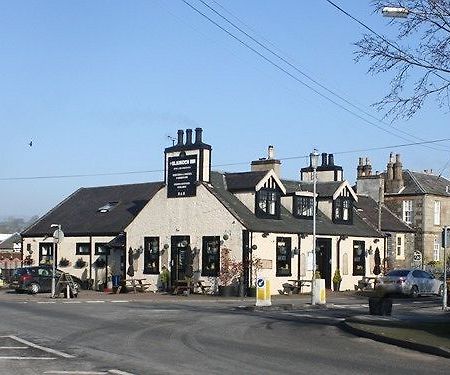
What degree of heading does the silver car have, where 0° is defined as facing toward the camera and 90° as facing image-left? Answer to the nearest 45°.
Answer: approximately 225°

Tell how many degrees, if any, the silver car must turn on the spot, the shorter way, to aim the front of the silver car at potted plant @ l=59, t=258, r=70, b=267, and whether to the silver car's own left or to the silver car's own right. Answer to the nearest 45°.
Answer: approximately 135° to the silver car's own left

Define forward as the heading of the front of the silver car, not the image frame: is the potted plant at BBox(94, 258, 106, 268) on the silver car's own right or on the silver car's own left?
on the silver car's own left

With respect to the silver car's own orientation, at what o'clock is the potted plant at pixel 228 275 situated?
The potted plant is roughly at 7 o'clock from the silver car.

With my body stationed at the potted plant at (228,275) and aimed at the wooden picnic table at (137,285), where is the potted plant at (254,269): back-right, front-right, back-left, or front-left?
back-right

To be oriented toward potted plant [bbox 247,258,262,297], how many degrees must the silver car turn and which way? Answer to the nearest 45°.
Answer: approximately 135° to its left
